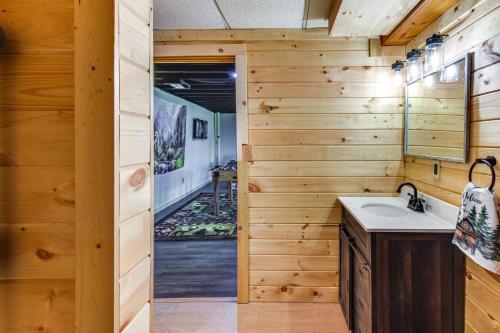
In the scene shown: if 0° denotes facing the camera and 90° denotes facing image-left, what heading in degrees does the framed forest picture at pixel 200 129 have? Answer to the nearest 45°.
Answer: approximately 315°

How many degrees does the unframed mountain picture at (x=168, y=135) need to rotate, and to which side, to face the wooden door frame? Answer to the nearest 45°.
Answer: approximately 45° to its right

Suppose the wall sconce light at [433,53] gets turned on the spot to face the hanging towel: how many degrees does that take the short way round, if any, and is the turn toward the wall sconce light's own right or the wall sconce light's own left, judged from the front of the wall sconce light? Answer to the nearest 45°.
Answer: approximately 45° to the wall sconce light's own left

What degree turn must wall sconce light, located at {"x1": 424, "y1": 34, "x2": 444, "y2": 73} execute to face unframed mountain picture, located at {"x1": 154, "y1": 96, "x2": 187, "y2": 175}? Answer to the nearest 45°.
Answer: approximately 90° to its right

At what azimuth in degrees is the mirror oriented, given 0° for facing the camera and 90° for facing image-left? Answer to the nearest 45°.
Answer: approximately 45°

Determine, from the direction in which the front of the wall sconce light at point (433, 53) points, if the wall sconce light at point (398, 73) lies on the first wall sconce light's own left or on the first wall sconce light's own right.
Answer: on the first wall sconce light's own right
